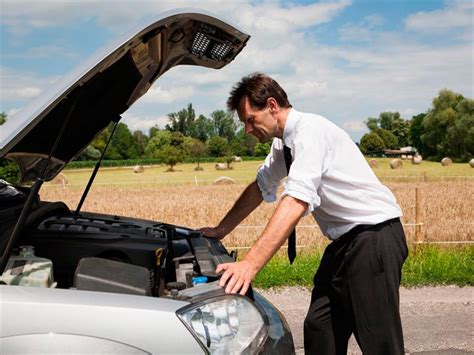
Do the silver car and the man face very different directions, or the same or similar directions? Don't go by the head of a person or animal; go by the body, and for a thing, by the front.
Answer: very different directions

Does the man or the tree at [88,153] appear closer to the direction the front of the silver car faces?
the man

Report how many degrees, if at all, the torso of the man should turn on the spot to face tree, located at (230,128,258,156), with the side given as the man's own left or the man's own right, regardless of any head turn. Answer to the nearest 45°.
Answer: approximately 90° to the man's own right

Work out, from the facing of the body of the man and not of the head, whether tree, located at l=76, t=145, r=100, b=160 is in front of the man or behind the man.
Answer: in front

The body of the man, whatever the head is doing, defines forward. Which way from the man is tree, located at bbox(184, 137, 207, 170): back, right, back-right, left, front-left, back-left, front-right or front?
right

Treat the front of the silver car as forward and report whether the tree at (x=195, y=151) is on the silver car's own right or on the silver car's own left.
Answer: on the silver car's own left

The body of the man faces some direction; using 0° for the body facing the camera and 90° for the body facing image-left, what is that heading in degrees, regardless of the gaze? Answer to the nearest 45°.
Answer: approximately 90°
